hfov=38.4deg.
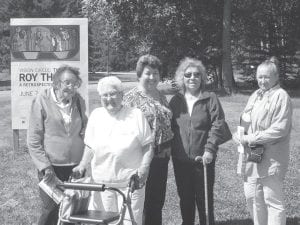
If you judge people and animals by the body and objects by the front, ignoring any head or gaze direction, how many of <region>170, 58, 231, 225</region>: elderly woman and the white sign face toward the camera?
2

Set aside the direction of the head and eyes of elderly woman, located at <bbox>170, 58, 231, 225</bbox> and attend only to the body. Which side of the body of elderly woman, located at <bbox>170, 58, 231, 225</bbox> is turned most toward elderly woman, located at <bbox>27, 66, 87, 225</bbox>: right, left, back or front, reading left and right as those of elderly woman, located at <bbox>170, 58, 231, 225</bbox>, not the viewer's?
right

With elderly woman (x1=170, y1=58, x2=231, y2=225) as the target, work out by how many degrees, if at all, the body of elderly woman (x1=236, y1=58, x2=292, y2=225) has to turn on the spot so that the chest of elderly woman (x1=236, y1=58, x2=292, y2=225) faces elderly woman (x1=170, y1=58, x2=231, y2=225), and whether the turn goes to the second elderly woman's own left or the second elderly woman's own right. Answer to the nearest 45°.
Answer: approximately 45° to the second elderly woman's own right

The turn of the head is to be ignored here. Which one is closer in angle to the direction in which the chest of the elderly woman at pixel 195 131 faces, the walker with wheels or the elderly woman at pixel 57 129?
the walker with wheels

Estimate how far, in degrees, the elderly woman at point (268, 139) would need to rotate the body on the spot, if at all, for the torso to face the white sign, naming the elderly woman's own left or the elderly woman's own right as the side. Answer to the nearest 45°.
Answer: approximately 90° to the elderly woman's own right

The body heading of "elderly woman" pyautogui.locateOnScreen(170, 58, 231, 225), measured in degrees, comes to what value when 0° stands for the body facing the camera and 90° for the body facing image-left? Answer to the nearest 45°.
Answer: approximately 0°
